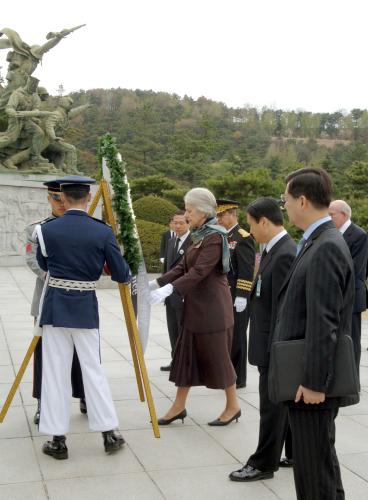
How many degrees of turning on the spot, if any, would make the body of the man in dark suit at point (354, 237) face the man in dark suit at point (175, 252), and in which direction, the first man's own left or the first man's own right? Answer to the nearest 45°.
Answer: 0° — they already face them

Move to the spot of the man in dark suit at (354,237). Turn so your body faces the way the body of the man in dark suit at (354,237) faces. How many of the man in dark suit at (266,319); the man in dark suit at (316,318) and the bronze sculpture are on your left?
2

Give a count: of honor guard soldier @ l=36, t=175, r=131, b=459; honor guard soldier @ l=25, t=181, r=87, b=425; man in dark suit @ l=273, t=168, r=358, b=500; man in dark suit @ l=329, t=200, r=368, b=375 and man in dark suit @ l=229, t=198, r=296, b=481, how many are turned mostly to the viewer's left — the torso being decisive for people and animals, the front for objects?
3

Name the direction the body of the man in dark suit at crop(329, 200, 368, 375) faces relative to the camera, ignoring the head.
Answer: to the viewer's left

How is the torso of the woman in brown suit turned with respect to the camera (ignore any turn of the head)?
to the viewer's left

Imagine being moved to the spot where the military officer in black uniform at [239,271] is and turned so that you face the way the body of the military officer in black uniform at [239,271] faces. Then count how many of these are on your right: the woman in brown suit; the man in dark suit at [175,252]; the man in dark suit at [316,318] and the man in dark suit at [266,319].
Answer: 1

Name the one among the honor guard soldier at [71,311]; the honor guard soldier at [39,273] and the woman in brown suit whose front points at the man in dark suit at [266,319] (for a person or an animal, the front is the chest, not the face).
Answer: the honor guard soldier at [39,273]

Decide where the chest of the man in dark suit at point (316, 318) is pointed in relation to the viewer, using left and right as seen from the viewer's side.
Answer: facing to the left of the viewer

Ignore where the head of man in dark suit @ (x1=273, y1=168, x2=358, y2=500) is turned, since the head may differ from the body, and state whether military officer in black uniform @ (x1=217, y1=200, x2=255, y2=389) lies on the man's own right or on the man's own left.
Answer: on the man's own right

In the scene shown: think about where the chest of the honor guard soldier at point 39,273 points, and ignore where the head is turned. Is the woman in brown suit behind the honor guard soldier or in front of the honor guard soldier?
in front

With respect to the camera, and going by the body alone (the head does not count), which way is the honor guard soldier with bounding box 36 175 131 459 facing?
away from the camera

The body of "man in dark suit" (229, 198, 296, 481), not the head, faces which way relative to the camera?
to the viewer's left

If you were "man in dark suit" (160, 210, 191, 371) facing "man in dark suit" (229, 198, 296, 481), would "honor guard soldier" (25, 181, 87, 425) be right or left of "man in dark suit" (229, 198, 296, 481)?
right

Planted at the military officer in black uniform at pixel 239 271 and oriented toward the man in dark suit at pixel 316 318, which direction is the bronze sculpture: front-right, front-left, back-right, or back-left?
back-right
